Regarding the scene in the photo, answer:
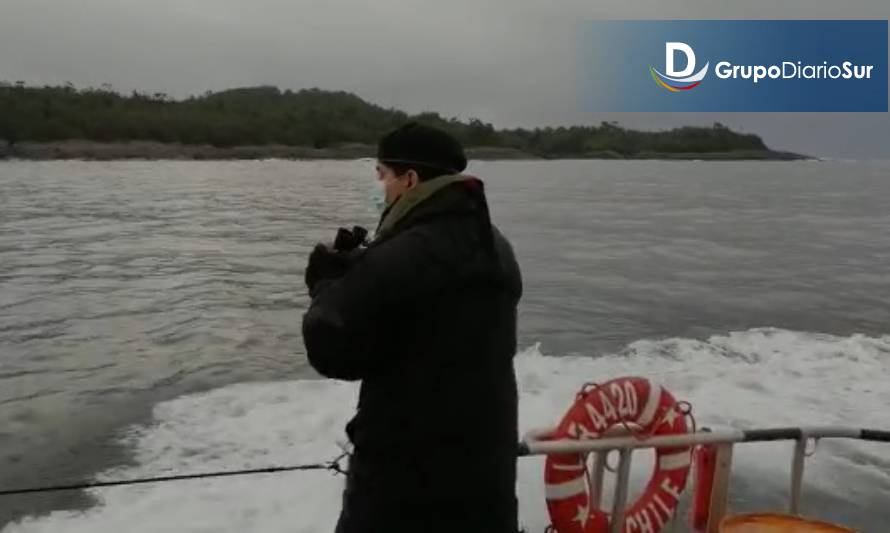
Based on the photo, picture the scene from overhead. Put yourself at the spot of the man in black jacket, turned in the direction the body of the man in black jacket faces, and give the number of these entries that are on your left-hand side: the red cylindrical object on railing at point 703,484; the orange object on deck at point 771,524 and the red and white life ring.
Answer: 0

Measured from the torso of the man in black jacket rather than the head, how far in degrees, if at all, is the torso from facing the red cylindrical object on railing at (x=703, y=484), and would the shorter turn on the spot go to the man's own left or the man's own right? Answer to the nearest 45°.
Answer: approximately 90° to the man's own right

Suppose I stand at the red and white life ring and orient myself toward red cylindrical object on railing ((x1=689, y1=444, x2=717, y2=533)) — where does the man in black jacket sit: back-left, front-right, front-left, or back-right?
back-right

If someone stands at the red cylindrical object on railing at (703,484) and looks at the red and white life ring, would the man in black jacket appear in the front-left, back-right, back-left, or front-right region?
front-left

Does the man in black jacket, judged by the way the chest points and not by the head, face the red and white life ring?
no

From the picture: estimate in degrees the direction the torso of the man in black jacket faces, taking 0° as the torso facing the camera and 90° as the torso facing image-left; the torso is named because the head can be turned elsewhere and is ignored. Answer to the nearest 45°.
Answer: approximately 135°

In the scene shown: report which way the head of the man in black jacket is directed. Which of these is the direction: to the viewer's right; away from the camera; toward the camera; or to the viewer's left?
to the viewer's left
